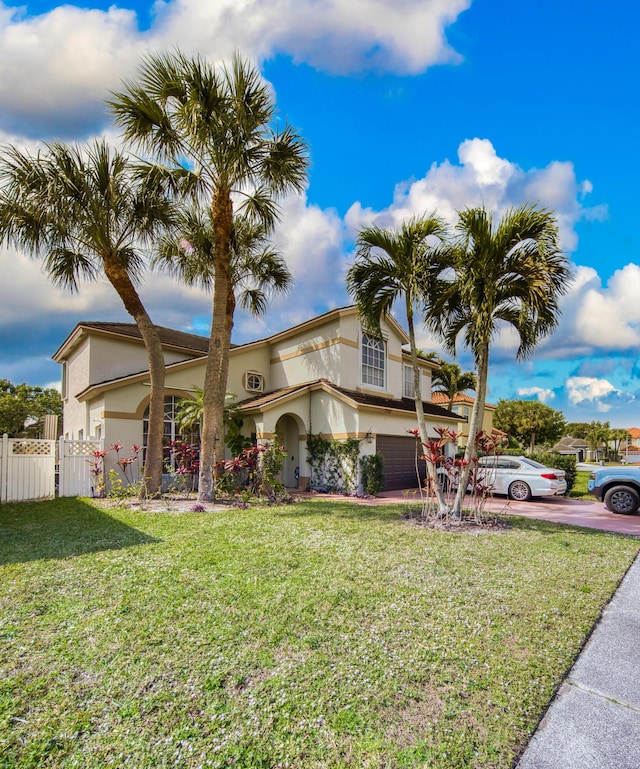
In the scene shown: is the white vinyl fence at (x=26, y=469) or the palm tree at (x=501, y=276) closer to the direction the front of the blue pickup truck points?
the white vinyl fence

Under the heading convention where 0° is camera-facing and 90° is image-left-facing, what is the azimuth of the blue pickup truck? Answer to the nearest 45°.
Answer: approximately 90°

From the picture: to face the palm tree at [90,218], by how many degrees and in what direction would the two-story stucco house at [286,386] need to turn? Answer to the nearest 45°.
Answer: approximately 90° to its right

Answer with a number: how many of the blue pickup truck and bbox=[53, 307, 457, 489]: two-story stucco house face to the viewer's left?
1

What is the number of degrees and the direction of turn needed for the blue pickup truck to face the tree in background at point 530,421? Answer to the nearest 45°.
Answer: approximately 90° to its right

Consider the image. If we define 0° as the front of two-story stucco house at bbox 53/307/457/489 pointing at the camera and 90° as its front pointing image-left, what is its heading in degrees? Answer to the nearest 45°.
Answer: approximately 315°
